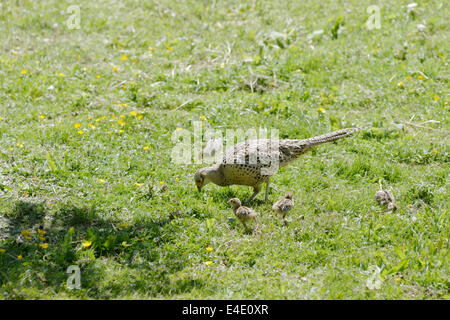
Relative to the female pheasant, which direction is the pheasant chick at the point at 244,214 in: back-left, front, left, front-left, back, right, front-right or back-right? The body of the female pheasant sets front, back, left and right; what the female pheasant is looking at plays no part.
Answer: left

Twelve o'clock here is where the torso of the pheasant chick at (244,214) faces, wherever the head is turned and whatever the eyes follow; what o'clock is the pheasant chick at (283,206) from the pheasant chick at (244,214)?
the pheasant chick at (283,206) is roughly at 5 o'clock from the pheasant chick at (244,214).

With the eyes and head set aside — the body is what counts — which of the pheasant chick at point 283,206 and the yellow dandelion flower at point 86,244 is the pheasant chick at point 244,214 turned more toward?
the yellow dandelion flower

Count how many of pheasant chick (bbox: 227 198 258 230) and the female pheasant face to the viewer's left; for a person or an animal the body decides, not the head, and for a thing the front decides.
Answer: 2

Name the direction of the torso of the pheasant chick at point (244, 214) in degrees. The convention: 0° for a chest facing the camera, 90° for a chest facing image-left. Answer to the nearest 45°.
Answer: approximately 90°

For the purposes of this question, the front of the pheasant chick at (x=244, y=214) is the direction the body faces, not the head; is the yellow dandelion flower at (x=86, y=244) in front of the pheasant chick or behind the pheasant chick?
in front

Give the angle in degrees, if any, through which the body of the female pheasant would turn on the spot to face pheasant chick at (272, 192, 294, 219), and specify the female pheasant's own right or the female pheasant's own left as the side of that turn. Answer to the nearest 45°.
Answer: approximately 135° to the female pheasant's own left

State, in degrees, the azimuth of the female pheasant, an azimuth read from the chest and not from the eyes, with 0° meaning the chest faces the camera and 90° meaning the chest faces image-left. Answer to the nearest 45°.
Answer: approximately 90°

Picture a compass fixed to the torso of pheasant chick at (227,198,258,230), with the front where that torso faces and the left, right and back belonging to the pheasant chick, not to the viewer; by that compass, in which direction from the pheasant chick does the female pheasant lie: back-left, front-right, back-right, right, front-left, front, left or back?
right

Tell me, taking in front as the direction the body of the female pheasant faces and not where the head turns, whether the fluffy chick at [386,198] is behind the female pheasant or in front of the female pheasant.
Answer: behind

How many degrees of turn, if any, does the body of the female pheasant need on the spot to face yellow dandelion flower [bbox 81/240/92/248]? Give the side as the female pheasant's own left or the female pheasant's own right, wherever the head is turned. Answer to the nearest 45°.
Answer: approximately 45° to the female pheasant's own left
